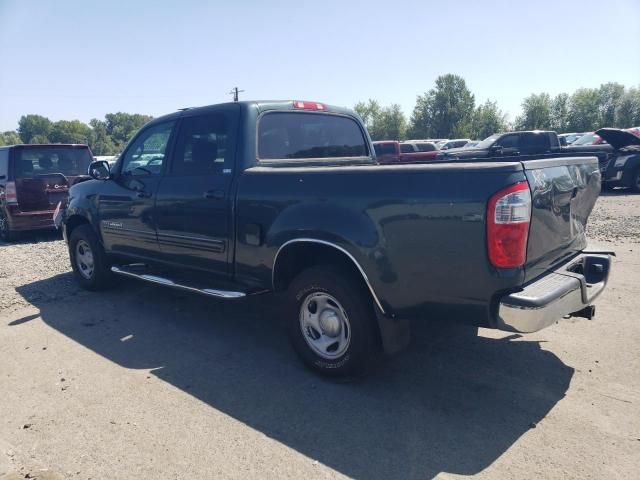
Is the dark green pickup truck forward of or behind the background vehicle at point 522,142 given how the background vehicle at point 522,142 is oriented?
forward

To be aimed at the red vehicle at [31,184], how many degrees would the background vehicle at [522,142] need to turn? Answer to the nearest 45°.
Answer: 0° — it already faces it

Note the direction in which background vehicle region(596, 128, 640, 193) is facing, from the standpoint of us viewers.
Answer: facing the viewer and to the left of the viewer

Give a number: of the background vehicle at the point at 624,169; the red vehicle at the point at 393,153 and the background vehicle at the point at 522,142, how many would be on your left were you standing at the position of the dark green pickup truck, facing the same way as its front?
0

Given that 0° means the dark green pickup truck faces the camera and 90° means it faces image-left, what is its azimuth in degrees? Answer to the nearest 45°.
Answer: approximately 135°

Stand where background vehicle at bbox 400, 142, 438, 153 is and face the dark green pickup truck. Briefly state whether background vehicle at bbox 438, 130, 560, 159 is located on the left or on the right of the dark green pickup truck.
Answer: left

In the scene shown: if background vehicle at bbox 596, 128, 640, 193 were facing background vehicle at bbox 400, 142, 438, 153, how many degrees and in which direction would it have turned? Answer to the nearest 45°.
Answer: approximately 90° to its right

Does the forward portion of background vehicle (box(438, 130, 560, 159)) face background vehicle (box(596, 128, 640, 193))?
no

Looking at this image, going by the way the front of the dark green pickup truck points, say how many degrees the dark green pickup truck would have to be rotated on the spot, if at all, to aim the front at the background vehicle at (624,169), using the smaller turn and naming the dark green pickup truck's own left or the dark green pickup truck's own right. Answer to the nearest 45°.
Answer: approximately 90° to the dark green pickup truck's own right

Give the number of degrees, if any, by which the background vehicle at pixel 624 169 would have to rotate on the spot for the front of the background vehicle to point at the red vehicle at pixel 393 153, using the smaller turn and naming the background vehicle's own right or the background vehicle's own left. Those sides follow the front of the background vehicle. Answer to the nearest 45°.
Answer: approximately 45° to the background vehicle's own right

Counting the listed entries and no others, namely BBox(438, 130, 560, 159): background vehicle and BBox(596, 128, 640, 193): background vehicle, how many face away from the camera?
0

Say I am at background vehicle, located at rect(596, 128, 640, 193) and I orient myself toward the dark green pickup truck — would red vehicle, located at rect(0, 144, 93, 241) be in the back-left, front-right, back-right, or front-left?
front-right

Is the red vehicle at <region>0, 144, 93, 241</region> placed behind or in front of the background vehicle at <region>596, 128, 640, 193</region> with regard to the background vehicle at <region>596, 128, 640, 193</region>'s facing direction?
in front

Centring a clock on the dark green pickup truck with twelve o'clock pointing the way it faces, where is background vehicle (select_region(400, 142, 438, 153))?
The background vehicle is roughly at 2 o'clock from the dark green pickup truck.
